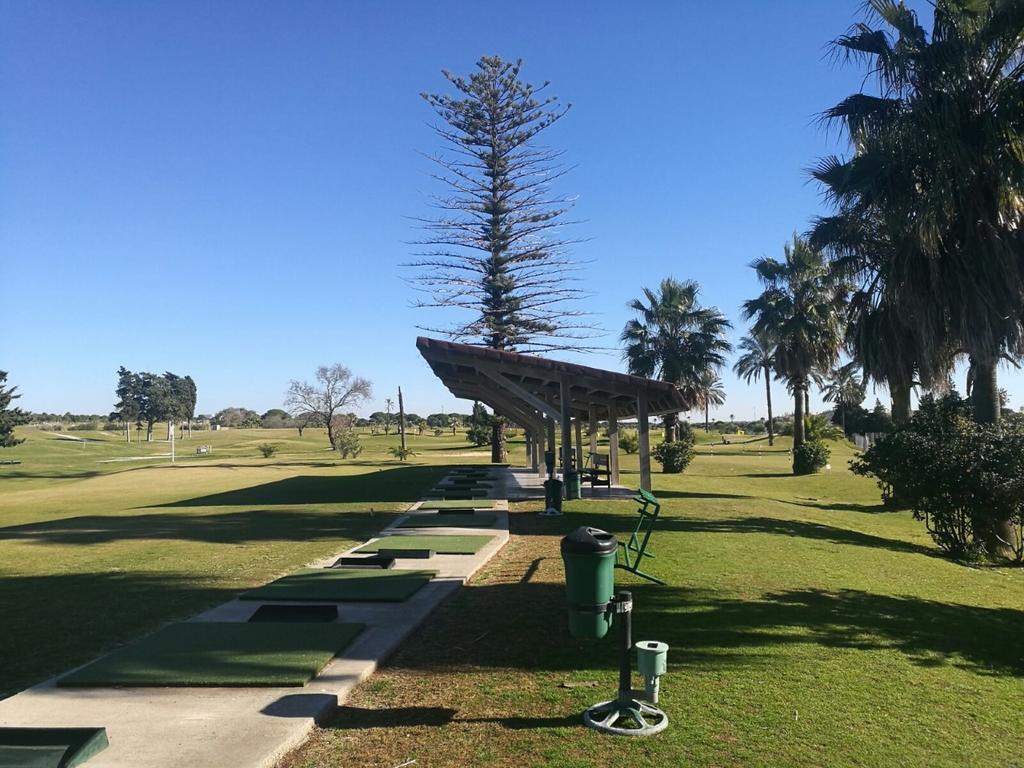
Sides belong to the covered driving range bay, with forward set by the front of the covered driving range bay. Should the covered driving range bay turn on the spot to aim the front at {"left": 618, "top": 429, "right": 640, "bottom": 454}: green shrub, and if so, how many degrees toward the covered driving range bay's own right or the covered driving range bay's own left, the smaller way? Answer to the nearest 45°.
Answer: approximately 90° to the covered driving range bay's own right

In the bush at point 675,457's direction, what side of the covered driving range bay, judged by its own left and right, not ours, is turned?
back

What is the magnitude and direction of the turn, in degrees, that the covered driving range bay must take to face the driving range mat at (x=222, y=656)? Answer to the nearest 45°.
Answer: approximately 90° to its left

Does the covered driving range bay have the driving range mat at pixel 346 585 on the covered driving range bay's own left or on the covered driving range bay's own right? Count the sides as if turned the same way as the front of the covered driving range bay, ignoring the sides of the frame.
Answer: on the covered driving range bay's own left

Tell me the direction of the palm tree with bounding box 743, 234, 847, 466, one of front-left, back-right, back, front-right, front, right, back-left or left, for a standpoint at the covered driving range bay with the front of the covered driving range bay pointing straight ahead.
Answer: back-right

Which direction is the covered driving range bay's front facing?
to the viewer's left

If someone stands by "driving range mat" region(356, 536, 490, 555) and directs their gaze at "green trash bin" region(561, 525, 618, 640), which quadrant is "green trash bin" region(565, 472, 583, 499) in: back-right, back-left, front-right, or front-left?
back-left

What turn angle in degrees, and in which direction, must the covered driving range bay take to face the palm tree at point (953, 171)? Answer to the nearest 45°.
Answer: approximately 135° to its left

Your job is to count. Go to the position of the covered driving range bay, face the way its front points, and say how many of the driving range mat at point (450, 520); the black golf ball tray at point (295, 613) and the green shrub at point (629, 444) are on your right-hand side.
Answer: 1

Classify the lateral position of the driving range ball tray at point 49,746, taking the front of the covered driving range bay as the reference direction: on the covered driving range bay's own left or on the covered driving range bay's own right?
on the covered driving range bay's own left

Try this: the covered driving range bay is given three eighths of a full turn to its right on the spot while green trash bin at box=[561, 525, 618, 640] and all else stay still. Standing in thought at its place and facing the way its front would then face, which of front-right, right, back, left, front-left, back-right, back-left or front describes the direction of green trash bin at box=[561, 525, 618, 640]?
back-right

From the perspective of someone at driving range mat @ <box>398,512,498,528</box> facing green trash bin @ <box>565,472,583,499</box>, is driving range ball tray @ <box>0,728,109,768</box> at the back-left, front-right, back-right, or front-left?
back-right

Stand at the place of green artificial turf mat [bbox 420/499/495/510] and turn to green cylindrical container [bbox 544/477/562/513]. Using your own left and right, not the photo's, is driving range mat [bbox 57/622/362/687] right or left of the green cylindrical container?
right
